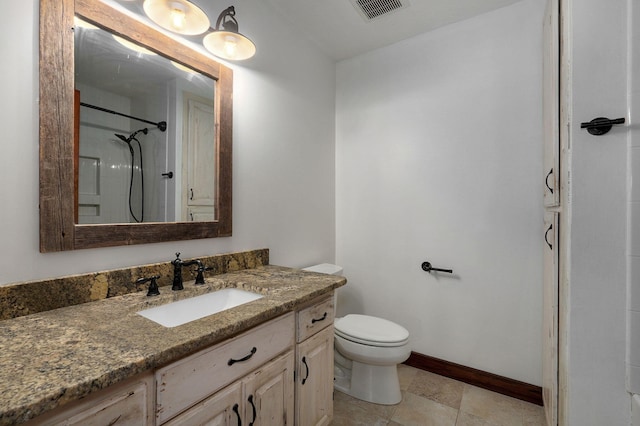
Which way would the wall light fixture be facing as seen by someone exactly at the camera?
facing the viewer and to the right of the viewer

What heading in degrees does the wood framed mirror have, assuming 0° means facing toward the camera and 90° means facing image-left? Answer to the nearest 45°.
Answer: approximately 315°
